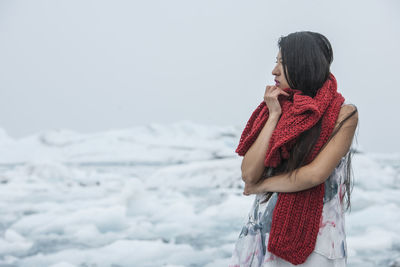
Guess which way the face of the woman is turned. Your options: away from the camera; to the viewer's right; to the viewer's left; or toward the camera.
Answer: to the viewer's left

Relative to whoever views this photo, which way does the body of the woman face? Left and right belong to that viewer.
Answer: facing the viewer and to the left of the viewer
